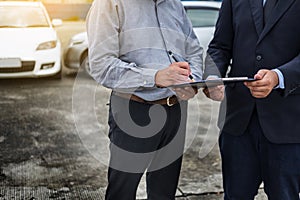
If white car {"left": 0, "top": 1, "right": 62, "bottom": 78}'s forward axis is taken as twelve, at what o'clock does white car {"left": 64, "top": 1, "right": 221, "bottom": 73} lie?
white car {"left": 64, "top": 1, "right": 221, "bottom": 73} is roughly at 9 o'clock from white car {"left": 0, "top": 1, "right": 62, "bottom": 78}.

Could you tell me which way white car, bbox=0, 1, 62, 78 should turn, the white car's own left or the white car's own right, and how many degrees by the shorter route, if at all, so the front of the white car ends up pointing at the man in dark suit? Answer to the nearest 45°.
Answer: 0° — it already faces them

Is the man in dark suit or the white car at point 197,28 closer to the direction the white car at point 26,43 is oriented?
the man in dark suit

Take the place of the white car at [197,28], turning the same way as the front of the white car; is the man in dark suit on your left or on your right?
on your left

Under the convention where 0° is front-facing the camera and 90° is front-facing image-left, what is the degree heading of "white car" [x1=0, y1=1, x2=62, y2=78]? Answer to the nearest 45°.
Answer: approximately 0°

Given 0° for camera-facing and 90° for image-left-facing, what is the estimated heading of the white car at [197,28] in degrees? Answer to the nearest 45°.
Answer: approximately 90°

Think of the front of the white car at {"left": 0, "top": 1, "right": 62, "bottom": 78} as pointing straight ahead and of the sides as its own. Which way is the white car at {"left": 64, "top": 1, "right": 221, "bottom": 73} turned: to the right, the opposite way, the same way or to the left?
to the right

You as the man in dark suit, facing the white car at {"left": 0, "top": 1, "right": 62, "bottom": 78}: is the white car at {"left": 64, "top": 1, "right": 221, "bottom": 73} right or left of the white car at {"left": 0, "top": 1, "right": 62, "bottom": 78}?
right

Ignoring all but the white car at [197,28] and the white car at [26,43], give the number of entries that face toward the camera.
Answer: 1
